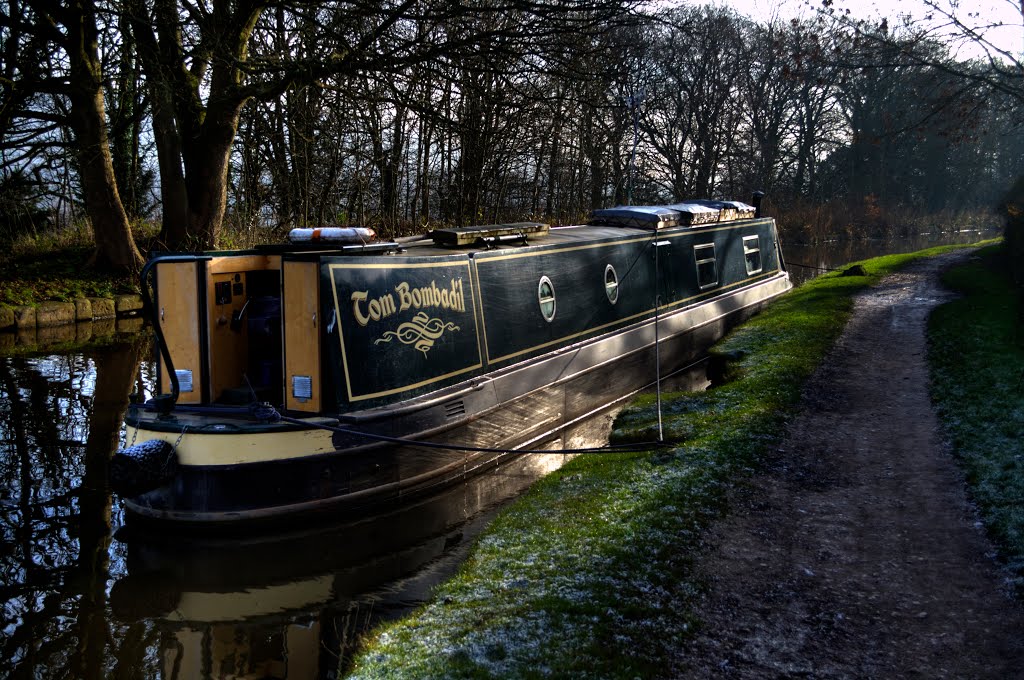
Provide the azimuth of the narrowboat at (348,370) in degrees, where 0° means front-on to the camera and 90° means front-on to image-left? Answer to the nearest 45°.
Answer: approximately 225°
